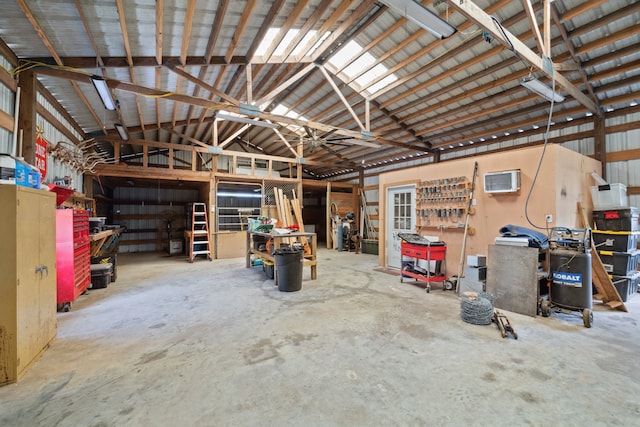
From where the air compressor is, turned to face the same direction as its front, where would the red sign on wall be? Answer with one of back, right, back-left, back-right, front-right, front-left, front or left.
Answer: front

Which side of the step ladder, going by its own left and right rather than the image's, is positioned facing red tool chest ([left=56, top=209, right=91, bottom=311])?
front

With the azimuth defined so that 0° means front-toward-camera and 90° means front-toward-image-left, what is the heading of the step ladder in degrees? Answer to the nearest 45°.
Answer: approximately 0°

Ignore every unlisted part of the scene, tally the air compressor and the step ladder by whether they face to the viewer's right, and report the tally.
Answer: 0

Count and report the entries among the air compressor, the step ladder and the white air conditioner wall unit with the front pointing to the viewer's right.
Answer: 0

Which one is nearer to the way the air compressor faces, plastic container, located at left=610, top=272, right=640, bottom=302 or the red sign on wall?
the red sign on wall

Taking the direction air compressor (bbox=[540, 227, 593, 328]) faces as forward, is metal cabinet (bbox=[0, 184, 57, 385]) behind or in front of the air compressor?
in front

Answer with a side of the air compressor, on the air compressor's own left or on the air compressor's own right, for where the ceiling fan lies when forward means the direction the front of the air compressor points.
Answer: on the air compressor's own right

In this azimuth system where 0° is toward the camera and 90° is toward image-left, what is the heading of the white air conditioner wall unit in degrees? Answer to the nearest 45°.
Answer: approximately 45°

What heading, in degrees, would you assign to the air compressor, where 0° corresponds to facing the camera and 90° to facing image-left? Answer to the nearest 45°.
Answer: approximately 45°

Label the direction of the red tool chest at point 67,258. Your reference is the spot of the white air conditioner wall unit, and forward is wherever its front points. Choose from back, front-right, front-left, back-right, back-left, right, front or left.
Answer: front

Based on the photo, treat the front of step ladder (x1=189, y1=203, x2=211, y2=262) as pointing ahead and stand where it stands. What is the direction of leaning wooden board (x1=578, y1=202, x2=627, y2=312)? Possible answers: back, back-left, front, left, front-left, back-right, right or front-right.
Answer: front-left

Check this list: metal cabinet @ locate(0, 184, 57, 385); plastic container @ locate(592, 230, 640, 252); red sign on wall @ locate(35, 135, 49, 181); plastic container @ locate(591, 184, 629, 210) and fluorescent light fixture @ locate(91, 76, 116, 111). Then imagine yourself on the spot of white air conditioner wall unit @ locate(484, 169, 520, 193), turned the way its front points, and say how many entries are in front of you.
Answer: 3

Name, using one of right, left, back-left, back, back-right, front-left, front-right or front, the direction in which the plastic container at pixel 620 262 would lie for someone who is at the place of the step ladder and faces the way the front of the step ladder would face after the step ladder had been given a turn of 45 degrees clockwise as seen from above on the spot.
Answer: left
